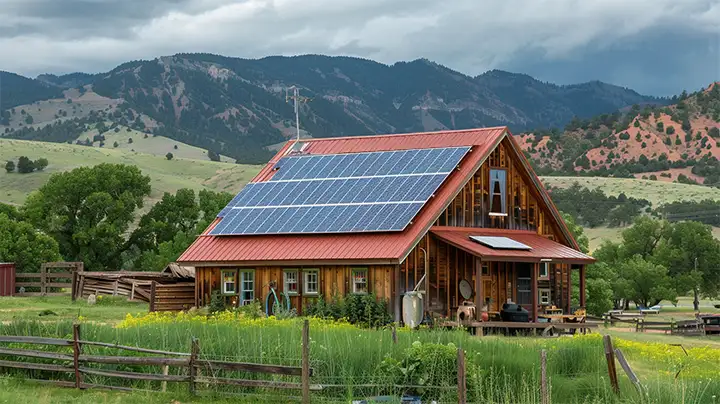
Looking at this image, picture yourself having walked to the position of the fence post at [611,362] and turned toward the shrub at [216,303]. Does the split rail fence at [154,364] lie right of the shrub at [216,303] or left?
left

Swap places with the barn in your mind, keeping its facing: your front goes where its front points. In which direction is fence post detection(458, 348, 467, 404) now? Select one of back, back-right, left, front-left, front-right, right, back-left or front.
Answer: front-right

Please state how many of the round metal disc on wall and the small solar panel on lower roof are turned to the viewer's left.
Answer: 0

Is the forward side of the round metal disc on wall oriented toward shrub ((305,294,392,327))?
no

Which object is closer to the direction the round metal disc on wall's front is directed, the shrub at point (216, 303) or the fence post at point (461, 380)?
the fence post

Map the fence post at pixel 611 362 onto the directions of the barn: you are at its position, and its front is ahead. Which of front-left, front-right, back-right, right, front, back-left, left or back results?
front-right

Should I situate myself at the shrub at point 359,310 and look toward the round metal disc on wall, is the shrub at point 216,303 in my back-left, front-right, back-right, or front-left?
back-left

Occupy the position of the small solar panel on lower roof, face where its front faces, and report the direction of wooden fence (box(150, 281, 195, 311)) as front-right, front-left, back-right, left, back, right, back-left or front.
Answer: back-right

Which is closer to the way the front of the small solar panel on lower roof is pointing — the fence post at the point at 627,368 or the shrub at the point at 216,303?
the fence post

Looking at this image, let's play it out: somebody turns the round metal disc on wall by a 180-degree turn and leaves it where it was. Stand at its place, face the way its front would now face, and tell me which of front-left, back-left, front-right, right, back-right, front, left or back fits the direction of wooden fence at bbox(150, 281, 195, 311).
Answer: front-left

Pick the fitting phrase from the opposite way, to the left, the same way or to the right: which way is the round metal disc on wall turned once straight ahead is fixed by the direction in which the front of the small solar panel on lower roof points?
the same way

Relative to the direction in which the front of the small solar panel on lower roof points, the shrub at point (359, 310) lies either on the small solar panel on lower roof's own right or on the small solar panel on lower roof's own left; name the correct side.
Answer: on the small solar panel on lower roof's own right

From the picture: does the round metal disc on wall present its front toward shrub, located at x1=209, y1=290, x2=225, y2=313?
no

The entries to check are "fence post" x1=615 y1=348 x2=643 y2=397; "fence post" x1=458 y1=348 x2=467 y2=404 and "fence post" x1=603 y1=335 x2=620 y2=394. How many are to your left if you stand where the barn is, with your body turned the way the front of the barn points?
0

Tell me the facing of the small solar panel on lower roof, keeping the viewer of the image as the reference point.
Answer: facing the viewer and to the right of the viewer
